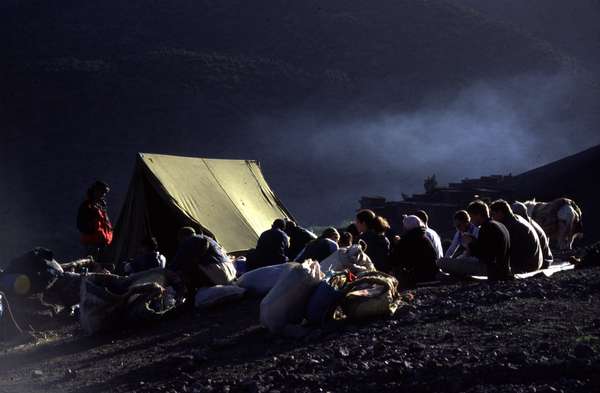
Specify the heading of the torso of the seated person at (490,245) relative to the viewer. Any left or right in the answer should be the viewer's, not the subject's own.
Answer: facing to the left of the viewer

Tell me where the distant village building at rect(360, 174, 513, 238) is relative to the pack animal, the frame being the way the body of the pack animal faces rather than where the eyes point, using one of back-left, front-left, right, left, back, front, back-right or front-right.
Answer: front-right

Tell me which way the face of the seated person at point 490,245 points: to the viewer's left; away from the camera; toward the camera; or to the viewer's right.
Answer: to the viewer's left

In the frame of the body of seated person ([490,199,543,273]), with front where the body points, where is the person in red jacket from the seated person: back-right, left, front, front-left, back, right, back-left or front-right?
front

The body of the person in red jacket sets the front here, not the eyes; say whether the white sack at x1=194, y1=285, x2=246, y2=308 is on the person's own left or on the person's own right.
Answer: on the person's own right

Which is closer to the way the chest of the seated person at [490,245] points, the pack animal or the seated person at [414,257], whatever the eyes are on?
the seated person

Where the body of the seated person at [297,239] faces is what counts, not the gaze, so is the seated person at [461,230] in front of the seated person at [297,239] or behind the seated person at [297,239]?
in front

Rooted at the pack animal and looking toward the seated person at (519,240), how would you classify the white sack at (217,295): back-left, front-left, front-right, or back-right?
front-right

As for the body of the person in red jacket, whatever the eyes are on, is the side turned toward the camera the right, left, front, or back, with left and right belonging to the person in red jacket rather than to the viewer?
right

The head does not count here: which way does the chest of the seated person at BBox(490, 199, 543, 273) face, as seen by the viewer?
to the viewer's left

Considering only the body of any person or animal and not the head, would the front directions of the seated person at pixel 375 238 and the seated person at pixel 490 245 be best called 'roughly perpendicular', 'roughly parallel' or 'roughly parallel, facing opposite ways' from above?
roughly parallel

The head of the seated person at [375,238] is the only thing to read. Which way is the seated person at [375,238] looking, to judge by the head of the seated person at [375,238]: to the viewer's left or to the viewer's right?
to the viewer's left

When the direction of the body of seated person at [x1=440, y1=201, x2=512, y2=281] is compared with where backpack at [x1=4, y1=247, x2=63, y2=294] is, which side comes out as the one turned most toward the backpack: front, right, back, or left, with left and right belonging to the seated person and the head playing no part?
front
